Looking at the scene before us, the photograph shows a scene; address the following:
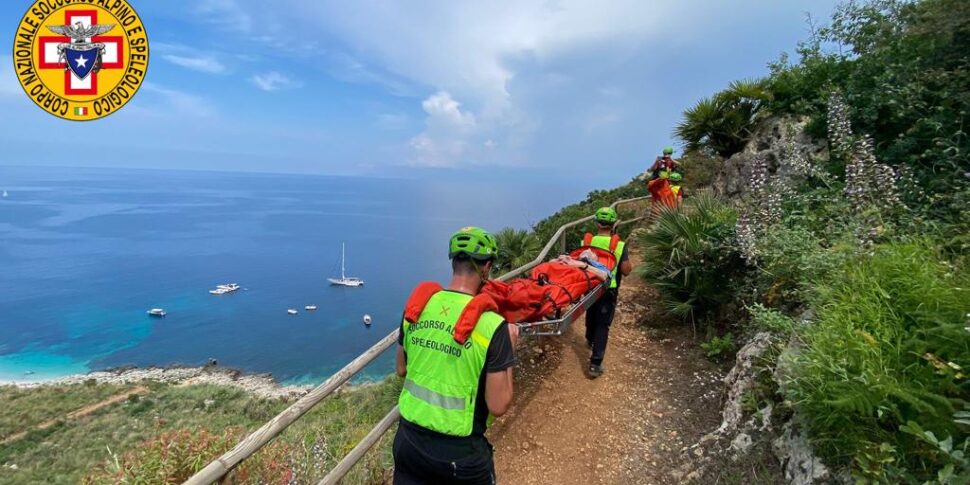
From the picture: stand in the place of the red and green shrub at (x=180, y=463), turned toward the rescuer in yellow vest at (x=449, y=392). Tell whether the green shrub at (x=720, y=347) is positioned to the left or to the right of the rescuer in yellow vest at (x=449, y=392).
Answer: left

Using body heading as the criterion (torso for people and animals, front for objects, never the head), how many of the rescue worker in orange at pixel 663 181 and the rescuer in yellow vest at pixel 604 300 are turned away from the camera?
2

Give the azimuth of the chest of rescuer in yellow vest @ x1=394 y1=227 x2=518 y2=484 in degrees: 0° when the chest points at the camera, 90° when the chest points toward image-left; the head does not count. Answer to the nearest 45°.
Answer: approximately 225°

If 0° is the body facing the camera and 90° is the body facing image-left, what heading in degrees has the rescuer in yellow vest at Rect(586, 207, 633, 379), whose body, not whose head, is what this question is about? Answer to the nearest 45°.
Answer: approximately 180°

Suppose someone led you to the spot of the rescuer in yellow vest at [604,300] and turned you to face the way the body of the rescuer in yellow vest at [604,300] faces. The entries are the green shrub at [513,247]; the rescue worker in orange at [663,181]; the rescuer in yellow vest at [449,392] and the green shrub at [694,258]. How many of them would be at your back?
1

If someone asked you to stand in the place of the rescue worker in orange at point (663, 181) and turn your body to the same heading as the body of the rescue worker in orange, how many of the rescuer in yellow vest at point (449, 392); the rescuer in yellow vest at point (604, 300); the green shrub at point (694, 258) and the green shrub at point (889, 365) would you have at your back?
4

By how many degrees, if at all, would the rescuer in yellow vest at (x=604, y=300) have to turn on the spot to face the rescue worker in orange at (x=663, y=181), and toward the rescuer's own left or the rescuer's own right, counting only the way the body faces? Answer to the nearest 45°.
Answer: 0° — they already face them

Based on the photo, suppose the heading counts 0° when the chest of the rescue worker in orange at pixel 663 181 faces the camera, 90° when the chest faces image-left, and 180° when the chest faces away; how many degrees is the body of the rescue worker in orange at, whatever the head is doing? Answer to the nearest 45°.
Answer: approximately 180°

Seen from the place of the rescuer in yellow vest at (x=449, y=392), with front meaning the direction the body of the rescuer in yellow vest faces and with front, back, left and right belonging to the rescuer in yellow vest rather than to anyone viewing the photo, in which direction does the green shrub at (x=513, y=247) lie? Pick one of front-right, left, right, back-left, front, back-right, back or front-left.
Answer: front-left

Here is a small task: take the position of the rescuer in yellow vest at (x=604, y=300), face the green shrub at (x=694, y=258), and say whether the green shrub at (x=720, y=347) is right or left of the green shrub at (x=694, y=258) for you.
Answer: right

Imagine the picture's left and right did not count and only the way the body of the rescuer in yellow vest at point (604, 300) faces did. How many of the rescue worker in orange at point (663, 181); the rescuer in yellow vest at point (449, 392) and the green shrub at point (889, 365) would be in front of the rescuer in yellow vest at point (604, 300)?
1

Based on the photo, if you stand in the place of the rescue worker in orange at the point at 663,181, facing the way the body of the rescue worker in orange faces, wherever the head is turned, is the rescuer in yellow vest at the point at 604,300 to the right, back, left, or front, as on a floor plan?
back

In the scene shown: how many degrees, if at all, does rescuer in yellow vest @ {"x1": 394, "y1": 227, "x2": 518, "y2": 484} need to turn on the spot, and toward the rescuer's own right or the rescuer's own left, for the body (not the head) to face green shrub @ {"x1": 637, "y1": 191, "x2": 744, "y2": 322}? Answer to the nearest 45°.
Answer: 0° — they already face it
